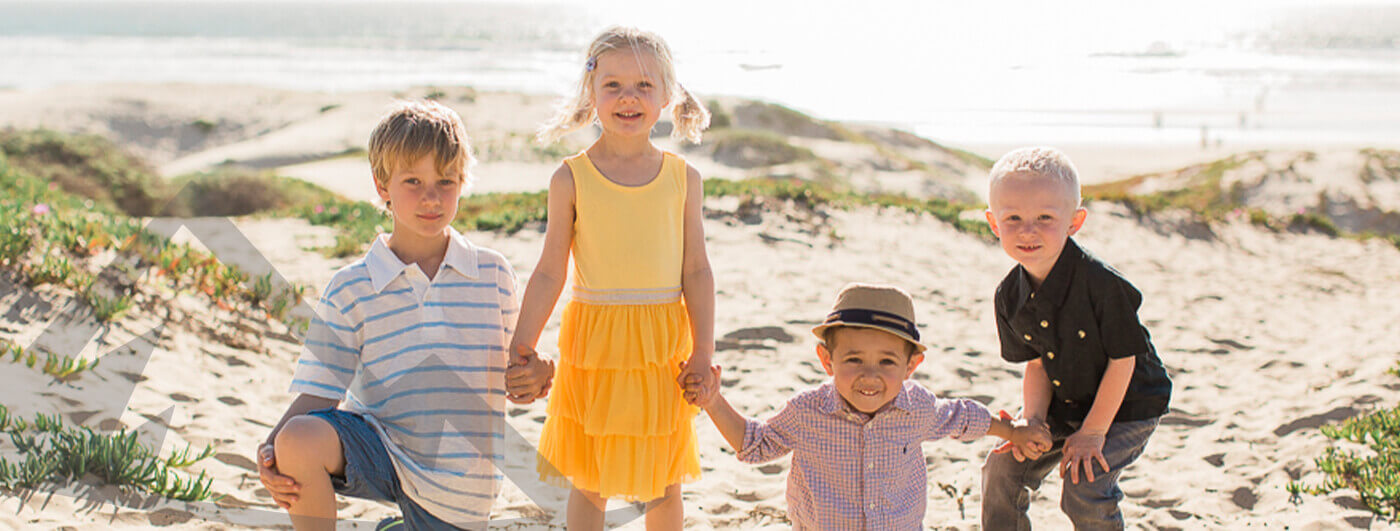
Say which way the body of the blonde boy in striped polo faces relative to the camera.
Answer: toward the camera

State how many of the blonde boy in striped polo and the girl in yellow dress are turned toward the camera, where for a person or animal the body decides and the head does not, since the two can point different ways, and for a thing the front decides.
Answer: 2

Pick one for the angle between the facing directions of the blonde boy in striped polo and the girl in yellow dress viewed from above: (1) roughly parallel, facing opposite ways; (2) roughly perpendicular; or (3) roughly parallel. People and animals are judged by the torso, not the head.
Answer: roughly parallel

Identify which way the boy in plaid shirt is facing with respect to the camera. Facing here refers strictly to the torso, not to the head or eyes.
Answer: toward the camera

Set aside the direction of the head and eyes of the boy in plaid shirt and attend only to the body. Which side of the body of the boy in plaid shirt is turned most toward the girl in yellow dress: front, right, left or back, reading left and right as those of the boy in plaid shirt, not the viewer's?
right

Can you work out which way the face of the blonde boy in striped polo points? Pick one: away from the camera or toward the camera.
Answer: toward the camera

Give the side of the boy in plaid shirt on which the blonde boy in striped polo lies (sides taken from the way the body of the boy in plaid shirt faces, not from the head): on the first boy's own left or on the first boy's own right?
on the first boy's own right

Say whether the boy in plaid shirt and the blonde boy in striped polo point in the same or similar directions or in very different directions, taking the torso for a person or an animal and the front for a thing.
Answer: same or similar directions

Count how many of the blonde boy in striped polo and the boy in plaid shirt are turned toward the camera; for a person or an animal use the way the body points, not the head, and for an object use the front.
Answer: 2

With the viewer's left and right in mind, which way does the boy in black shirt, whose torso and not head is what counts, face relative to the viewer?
facing the viewer and to the left of the viewer
